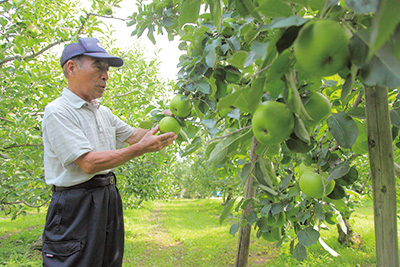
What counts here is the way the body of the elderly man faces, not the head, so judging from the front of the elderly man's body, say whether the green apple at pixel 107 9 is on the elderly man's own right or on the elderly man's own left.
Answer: on the elderly man's own left

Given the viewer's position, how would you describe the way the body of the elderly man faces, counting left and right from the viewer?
facing the viewer and to the right of the viewer

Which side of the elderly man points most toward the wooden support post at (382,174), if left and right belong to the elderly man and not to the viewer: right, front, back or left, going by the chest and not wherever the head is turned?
front

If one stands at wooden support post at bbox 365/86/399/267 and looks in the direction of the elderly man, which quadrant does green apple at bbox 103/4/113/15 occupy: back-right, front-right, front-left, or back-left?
front-right

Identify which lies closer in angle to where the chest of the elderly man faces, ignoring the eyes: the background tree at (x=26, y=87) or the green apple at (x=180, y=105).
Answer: the green apple

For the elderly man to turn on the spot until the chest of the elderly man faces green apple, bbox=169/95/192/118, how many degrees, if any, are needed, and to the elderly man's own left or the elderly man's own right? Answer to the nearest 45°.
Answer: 0° — they already face it

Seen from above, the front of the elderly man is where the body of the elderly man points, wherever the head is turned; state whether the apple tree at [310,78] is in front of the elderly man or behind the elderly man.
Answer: in front
